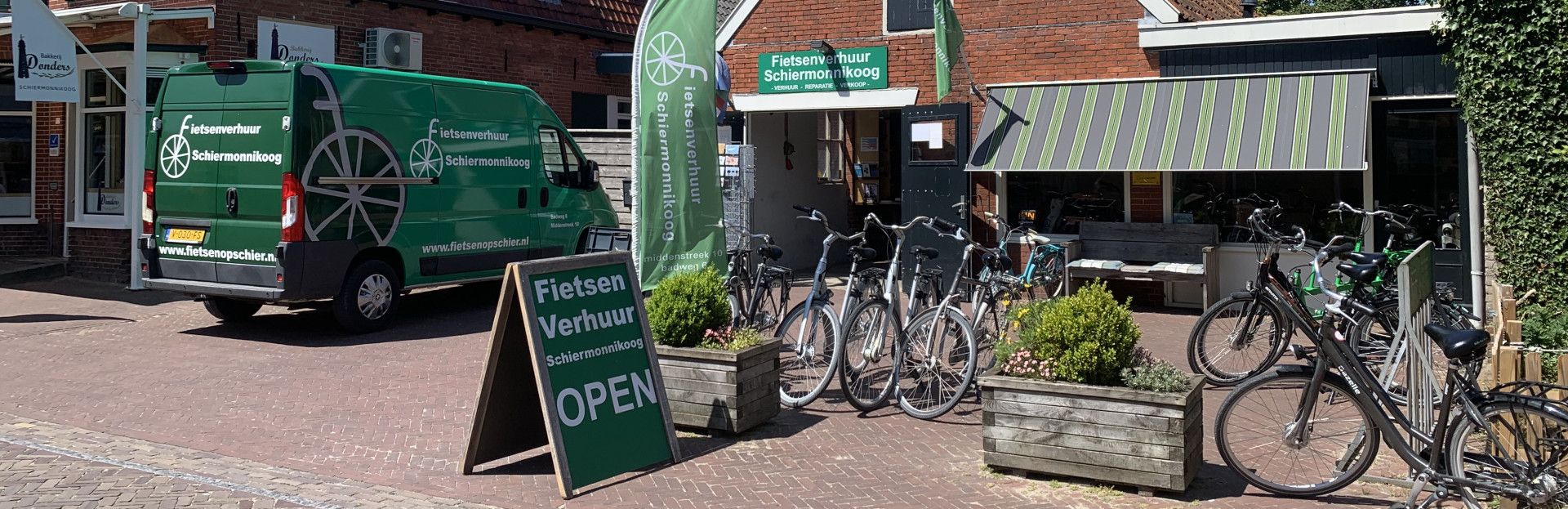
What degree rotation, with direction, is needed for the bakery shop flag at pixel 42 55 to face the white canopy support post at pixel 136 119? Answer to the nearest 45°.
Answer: approximately 90° to its left

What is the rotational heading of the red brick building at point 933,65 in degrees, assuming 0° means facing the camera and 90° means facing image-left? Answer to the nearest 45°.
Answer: approximately 0°

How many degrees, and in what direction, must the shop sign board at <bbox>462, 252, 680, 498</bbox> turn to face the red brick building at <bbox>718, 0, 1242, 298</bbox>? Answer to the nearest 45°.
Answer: approximately 90° to its left

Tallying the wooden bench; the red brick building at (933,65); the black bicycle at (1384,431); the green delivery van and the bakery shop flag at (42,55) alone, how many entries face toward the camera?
3
